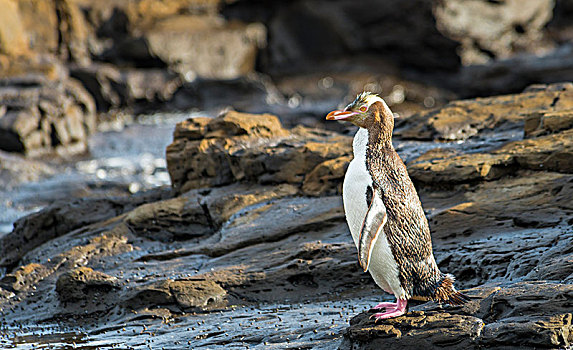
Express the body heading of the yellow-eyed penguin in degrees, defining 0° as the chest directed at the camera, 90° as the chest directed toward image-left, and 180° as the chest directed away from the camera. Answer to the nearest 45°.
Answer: approximately 90°

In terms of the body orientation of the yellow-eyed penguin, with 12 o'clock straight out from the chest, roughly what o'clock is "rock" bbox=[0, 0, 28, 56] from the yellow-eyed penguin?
The rock is roughly at 2 o'clock from the yellow-eyed penguin.

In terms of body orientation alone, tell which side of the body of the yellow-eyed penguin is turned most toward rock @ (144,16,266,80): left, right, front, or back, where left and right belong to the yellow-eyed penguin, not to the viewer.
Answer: right

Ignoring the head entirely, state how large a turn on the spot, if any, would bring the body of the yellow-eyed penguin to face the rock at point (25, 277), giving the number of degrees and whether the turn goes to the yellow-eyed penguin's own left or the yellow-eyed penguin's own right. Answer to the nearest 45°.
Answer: approximately 45° to the yellow-eyed penguin's own right

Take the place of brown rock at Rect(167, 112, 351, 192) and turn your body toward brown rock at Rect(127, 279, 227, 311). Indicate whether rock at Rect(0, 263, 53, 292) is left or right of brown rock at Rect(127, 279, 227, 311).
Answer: right

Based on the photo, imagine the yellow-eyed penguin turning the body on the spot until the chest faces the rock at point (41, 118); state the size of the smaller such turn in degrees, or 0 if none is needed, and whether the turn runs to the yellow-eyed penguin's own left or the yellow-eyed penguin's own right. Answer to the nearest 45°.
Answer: approximately 45° to the yellow-eyed penguin's own right

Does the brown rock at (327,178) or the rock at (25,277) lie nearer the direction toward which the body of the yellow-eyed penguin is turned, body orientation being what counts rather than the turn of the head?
the rock

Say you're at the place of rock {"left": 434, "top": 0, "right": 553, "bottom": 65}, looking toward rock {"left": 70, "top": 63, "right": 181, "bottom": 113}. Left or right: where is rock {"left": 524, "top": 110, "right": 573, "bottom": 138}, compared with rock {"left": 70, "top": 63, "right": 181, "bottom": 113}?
left

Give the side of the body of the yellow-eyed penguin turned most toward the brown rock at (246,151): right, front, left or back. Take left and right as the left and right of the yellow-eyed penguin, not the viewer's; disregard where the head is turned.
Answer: right

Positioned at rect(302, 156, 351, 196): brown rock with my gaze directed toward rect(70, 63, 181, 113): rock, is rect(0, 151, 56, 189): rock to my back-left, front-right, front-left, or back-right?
front-left

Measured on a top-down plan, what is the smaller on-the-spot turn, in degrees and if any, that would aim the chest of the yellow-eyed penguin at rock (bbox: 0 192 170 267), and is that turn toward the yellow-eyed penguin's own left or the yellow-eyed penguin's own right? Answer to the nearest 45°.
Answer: approximately 45° to the yellow-eyed penguin's own right

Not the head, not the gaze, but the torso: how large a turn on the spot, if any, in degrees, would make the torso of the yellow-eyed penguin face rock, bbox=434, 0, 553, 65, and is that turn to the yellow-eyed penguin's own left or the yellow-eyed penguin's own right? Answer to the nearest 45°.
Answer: approximately 90° to the yellow-eyed penguin's own right

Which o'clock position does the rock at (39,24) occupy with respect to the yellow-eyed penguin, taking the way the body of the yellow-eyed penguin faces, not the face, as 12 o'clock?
The rock is roughly at 2 o'clock from the yellow-eyed penguin.

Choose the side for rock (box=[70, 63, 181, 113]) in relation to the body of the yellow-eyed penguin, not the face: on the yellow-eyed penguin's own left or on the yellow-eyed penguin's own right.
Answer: on the yellow-eyed penguin's own right
